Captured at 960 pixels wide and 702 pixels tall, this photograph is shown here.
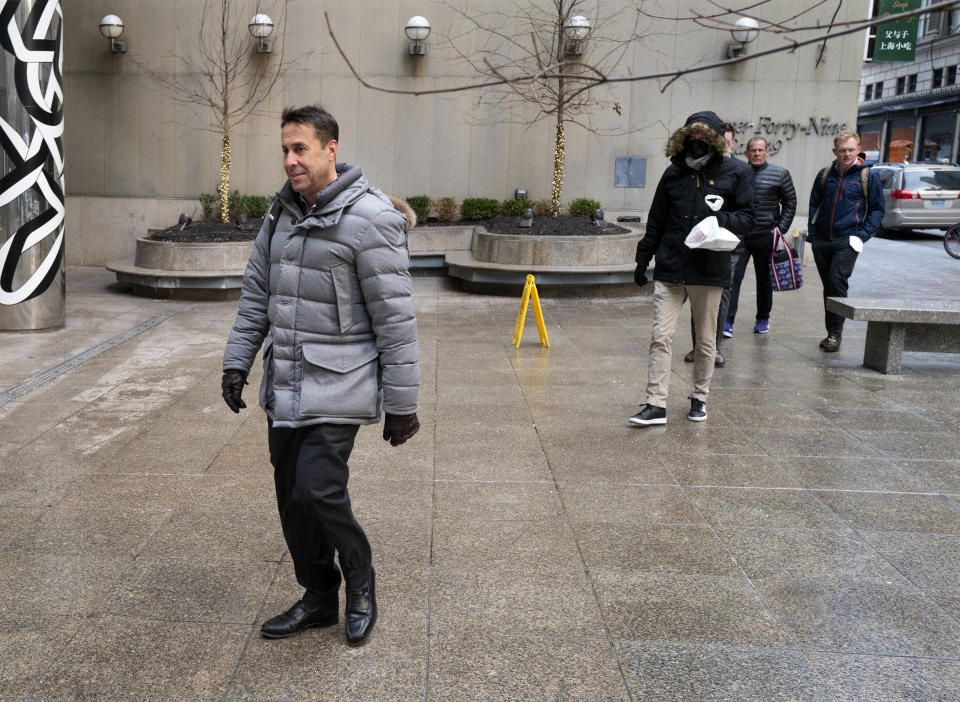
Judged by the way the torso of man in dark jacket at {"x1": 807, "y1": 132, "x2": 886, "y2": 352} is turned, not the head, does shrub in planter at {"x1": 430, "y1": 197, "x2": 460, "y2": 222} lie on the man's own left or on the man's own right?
on the man's own right

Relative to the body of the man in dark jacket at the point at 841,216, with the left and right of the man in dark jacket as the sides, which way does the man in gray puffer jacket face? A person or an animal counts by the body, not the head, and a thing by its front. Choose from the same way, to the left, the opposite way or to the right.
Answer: the same way

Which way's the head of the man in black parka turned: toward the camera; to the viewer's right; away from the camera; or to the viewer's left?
toward the camera

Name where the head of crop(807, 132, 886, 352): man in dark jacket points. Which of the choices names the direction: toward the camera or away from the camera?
toward the camera

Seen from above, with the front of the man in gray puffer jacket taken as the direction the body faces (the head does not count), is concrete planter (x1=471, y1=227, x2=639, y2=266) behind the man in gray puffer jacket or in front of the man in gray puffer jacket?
behind

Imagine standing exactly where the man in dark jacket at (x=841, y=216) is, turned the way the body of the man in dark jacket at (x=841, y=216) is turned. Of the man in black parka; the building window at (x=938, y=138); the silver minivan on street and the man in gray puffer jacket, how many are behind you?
2

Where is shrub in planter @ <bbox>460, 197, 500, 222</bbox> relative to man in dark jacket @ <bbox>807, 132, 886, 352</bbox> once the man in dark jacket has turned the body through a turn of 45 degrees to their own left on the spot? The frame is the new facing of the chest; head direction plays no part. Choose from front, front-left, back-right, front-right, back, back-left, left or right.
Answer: back

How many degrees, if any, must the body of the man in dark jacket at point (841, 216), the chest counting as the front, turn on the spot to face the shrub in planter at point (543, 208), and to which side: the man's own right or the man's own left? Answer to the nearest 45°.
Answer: approximately 135° to the man's own right

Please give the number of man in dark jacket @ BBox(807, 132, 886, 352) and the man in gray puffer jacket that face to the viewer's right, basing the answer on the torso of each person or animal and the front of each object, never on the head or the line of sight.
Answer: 0

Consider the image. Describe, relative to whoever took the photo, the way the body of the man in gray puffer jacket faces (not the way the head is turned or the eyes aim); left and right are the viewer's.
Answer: facing the viewer and to the left of the viewer

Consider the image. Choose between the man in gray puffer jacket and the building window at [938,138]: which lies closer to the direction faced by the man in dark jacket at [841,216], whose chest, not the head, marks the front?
the man in gray puffer jacket

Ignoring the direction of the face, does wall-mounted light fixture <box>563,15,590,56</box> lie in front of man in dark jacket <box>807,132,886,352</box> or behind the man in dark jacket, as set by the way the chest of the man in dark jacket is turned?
behind

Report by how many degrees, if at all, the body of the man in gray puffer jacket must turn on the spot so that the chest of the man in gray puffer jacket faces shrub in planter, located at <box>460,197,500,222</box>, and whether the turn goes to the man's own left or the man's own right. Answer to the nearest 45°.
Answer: approximately 135° to the man's own right

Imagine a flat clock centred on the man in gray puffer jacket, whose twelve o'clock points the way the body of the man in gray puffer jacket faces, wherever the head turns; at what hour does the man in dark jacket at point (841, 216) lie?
The man in dark jacket is roughly at 6 o'clock from the man in gray puffer jacket.

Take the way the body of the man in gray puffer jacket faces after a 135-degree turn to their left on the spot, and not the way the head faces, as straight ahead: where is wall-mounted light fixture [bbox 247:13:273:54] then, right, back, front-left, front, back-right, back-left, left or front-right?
left

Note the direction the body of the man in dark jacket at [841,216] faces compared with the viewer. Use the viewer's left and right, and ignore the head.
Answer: facing the viewer

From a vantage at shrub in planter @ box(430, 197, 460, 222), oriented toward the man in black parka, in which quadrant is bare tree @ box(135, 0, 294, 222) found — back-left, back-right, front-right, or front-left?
back-right

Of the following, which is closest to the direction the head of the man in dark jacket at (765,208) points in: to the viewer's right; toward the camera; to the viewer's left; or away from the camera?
toward the camera
